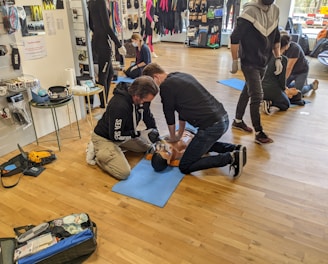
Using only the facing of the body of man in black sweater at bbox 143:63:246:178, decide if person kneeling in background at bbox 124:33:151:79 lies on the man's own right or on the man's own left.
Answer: on the man's own right

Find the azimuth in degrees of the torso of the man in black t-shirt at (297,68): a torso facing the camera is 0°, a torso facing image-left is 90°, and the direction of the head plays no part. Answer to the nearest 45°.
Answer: approximately 90°

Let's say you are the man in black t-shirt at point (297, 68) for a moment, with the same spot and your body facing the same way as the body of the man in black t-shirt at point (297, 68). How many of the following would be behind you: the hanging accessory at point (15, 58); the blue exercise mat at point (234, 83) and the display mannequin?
0

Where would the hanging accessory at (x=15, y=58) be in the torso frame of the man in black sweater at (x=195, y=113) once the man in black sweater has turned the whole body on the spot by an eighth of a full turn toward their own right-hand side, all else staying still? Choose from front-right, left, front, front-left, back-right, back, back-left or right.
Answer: front-left

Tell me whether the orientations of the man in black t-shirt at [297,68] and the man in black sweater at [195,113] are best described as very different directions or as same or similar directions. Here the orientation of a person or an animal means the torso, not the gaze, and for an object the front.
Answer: same or similar directions

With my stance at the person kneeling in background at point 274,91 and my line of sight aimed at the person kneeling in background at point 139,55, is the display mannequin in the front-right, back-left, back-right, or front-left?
front-left

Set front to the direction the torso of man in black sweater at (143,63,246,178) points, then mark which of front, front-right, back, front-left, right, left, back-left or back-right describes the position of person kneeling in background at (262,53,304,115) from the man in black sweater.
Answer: back-right

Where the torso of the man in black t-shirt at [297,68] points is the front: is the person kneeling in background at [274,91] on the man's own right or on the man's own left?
on the man's own left

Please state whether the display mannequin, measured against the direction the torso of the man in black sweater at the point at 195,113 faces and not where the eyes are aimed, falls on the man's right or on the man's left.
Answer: on the man's right

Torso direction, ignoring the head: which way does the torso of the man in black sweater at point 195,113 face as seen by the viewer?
to the viewer's left

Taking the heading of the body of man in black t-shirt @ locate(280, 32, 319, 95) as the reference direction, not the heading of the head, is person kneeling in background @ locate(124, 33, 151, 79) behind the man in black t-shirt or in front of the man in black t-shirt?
in front

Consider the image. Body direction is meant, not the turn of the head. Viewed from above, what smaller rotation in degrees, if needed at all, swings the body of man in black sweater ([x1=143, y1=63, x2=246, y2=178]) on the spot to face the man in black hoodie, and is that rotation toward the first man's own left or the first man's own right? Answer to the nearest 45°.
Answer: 0° — they already face them

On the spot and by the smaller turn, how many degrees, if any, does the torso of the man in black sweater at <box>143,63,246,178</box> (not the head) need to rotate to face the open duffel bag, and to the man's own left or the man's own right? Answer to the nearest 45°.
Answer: approximately 45° to the man's own left

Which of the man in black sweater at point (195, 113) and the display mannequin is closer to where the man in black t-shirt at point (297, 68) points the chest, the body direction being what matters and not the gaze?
the display mannequin

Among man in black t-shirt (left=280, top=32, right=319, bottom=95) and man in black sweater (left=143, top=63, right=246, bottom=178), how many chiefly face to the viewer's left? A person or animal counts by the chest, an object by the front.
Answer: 2

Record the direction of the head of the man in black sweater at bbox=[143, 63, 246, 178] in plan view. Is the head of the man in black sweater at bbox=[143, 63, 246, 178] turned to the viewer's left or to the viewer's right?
to the viewer's left

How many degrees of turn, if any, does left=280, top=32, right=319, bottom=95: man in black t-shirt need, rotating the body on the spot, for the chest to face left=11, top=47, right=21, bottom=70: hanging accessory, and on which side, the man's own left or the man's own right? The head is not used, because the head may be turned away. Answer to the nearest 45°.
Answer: approximately 45° to the man's own left
